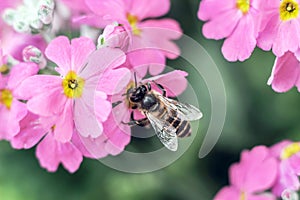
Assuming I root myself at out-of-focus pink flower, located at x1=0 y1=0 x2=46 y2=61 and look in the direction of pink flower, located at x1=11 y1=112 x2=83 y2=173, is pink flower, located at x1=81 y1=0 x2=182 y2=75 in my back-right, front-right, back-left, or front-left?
front-left

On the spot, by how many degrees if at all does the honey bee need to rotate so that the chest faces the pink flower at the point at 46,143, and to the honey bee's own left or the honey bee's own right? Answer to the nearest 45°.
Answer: approximately 45° to the honey bee's own left

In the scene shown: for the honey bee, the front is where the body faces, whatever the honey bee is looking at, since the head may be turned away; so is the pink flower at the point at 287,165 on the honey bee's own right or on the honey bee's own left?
on the honey bee's own right

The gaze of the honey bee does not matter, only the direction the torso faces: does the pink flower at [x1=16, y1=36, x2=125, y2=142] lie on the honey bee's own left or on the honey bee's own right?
on the honey bee's own left

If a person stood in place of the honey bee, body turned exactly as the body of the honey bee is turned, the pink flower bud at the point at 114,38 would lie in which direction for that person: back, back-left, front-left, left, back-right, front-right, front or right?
front-left

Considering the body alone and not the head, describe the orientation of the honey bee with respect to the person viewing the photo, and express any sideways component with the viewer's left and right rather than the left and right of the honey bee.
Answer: facing away from the viewer and to the left of the viewer

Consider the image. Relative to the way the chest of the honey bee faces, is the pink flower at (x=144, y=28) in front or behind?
in front

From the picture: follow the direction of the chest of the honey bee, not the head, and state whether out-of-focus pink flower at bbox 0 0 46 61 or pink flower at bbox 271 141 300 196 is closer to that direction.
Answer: the out-of-focus pink flower
